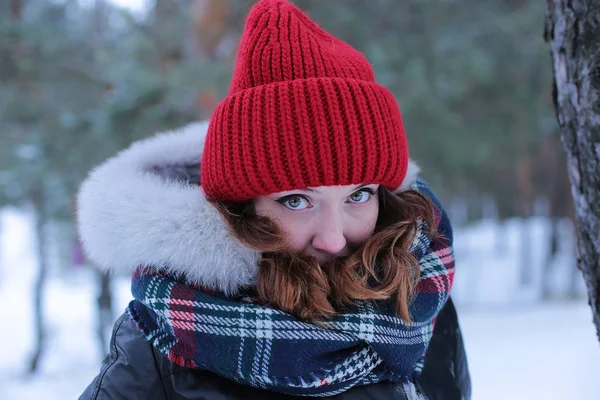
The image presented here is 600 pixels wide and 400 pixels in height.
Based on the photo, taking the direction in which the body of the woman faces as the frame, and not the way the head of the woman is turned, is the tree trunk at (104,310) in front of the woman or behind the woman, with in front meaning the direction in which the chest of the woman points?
behind

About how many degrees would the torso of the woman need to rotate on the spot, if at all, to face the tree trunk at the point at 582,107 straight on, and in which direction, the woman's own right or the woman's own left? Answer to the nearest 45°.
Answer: approximately 45° to the woman's own left

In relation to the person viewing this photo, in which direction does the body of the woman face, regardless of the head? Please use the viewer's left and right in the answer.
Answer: facing the viewer and to the right of the viewer

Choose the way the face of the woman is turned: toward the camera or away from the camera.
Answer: toward the camera
